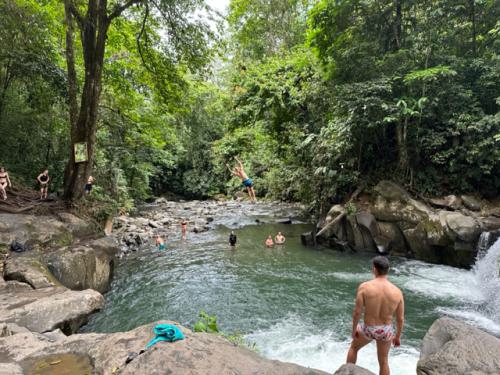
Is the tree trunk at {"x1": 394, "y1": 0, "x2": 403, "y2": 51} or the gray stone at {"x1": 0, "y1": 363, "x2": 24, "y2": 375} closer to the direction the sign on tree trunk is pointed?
the gray stone

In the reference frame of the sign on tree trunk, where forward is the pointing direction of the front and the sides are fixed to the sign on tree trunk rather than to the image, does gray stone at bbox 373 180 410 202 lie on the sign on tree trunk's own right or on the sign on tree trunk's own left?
on the sign on tree trunk's own left

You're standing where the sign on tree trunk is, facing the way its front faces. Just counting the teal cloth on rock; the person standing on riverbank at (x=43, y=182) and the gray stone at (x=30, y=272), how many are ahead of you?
2

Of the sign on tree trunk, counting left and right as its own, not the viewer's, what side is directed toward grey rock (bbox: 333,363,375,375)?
front

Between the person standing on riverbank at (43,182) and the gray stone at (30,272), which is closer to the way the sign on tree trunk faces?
the gray stone

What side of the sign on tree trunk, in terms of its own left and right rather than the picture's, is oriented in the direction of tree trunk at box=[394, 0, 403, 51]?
left

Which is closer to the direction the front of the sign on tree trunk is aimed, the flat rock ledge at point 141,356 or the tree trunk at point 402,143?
the flat rock ledge

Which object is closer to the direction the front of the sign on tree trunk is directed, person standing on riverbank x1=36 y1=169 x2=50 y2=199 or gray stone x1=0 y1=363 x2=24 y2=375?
the gray stone

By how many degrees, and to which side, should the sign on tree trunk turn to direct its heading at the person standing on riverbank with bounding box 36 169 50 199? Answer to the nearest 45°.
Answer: approximately 135° to its right

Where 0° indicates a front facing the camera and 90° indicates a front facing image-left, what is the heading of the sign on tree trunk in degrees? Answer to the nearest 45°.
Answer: approximately 0°

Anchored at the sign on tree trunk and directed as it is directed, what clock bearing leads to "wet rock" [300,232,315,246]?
The wet rock is roughly at 9 o'clock from the sign on tree trunk.

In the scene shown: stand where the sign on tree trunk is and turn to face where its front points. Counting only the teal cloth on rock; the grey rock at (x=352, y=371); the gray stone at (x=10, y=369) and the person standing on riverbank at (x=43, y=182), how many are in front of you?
3

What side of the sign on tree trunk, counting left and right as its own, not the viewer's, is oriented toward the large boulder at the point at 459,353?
front

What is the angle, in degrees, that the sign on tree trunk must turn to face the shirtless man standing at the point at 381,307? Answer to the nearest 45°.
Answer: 0° — it already faces them

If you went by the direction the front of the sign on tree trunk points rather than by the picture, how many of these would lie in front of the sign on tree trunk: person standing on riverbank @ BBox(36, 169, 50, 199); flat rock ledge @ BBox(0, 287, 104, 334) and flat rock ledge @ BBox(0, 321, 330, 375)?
2
